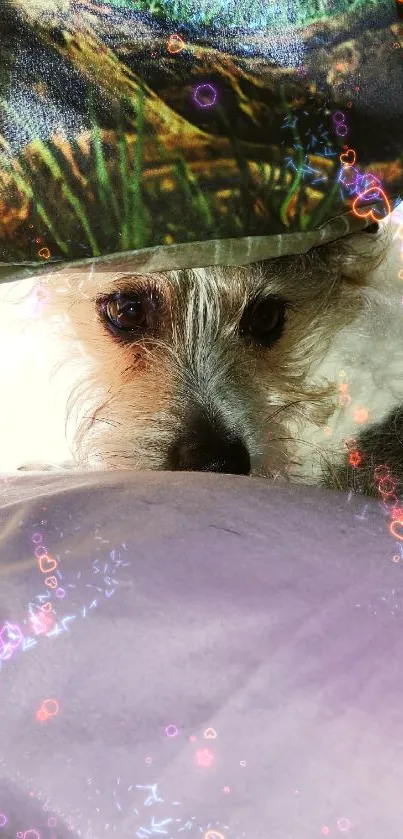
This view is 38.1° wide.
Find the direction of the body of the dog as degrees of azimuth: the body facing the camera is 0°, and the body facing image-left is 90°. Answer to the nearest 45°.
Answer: approximately 0°
